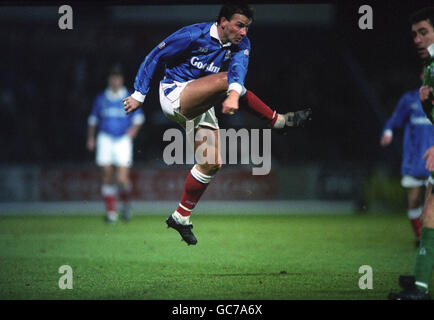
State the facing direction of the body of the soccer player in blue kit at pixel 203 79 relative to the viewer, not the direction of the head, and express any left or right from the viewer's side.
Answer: facing the viewer and to the right of the viewer

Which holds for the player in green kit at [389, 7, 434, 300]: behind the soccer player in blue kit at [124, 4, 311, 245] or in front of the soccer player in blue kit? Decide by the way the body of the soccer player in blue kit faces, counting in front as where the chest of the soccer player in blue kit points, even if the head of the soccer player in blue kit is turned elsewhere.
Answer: in front

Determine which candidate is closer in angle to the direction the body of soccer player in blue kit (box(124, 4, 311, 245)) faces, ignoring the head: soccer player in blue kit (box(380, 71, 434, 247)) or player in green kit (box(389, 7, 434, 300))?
the player in green kit

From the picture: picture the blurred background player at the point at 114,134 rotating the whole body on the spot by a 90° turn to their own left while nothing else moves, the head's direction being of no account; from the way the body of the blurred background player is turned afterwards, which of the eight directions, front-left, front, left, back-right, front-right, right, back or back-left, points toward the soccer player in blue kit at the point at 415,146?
front-right

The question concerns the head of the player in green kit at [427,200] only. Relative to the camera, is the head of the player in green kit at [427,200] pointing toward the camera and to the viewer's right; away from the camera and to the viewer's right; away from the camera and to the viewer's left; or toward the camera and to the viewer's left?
toward the camera and to the viewer's left

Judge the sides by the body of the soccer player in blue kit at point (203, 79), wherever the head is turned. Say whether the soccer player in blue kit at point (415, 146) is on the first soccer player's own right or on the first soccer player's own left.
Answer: on the first soccer player's own left

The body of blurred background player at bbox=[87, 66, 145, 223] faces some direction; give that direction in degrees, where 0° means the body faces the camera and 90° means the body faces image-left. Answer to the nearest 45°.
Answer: approximately 0°

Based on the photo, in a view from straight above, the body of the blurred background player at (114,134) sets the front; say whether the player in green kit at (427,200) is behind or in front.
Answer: in front
